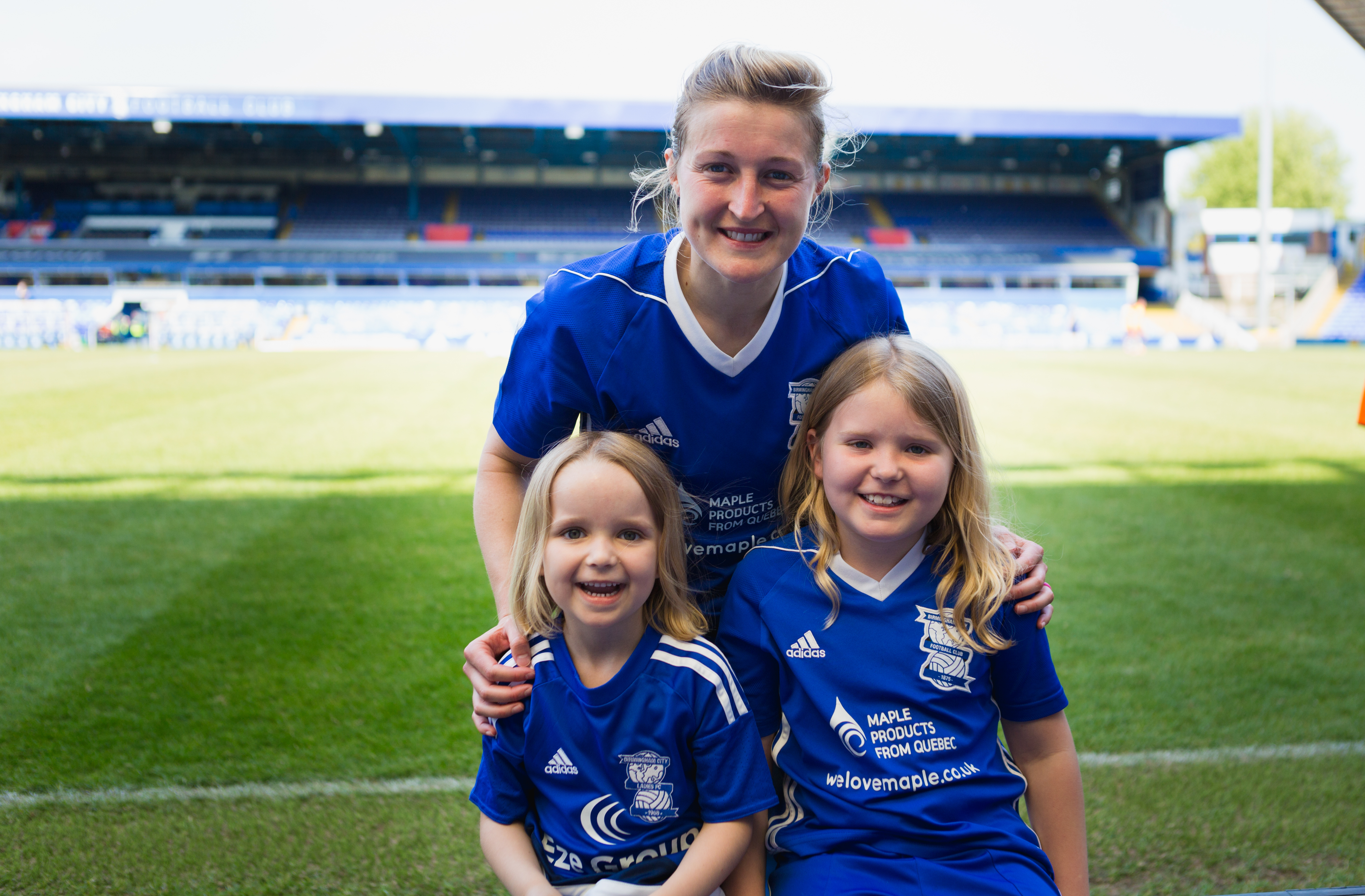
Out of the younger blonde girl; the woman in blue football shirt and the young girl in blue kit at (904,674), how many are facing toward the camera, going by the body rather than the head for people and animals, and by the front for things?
3

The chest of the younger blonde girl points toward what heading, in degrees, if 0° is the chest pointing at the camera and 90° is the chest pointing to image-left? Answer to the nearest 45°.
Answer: approximately 0°

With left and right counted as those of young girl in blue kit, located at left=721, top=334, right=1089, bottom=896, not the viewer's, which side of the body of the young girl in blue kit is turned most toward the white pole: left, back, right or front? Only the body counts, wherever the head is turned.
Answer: back

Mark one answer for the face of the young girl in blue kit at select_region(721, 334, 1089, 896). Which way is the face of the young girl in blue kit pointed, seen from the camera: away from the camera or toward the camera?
toward the camera

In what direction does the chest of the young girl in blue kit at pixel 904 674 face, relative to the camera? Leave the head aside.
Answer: toward the camera

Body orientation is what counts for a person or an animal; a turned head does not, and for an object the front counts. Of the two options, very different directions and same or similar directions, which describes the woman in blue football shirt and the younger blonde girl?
same or similar directions

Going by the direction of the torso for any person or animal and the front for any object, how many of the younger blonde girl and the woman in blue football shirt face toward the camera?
2

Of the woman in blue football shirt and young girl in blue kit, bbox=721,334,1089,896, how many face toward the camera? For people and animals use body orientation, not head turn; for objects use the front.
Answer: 2

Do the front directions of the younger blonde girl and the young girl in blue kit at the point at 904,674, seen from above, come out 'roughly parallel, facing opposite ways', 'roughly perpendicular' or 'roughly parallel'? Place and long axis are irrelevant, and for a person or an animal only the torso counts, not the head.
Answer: roughly parallel

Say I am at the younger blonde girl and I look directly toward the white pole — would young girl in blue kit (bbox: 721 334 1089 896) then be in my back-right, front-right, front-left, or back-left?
front-right
